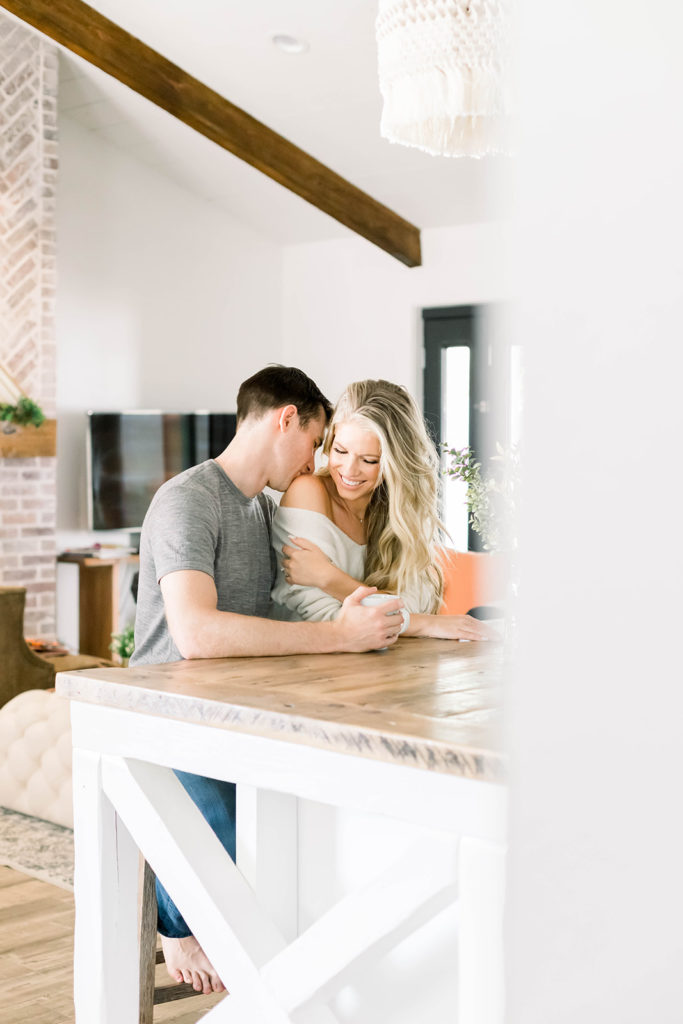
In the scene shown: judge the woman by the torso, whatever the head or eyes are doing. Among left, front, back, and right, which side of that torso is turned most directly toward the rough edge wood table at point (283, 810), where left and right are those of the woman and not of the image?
front

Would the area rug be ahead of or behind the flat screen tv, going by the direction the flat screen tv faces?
ahead

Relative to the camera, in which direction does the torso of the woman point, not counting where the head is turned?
toward the camera

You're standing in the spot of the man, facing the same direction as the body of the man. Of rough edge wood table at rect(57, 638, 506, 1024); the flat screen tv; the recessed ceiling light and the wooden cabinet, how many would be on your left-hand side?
3

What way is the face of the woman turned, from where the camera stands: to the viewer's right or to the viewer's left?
to the viewer's left

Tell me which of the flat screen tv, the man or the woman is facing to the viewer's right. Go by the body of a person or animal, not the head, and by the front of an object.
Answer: the man

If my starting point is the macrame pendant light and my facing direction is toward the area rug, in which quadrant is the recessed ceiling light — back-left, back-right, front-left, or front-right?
front-right

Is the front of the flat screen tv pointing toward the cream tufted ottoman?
yes

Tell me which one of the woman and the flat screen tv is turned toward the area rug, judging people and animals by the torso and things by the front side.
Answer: the flat screen tv

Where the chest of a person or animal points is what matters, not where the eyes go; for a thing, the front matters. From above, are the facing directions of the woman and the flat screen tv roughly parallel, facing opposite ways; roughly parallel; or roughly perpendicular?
roughly parallel

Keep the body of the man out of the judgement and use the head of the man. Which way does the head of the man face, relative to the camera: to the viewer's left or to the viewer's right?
to the viewer's right

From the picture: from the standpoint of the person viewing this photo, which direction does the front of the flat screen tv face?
facing the viewer

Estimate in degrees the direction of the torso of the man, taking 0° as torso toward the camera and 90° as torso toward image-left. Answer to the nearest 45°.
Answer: approximately 270°

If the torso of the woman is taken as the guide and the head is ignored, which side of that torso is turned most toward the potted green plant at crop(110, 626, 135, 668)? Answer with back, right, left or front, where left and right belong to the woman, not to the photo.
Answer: back
